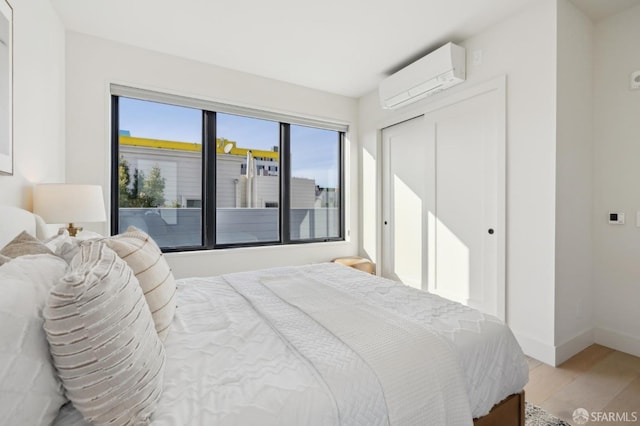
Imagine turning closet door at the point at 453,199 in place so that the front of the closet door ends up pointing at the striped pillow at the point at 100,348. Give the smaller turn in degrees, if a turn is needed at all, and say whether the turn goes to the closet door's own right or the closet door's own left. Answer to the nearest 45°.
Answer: approximately 45° to the closet door's own left

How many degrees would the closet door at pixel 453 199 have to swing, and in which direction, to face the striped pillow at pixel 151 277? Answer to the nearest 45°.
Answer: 0° — it already faces it

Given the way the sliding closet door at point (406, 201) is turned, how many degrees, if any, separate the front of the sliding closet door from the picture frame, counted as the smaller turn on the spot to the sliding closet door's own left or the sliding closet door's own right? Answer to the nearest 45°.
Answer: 0° — it already faces it

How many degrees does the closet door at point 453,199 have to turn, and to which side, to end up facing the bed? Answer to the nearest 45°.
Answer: approximately 45° to its left

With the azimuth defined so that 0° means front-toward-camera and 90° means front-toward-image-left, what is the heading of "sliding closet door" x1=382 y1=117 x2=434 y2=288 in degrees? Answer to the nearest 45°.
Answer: approximately 45°

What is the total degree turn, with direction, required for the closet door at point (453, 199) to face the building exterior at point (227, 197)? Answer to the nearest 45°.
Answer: approximately 45° to its right

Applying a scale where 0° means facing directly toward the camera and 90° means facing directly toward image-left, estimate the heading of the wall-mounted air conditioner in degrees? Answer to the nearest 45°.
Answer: approximately 45°

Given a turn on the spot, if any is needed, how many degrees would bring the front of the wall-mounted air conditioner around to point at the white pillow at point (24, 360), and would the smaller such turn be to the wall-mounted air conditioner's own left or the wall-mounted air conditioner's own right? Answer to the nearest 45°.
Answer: approximately 45° to the wall-mounted air conditioner's own left
